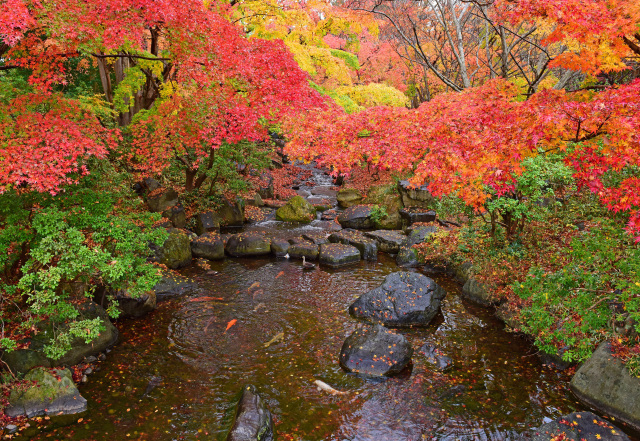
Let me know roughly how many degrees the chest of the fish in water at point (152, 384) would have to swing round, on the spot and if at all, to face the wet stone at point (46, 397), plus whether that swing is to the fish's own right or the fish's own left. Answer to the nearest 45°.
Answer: approximately 135° to the fish's own left

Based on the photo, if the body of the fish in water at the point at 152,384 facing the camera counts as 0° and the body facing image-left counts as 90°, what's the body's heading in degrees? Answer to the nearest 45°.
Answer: approximately 225°

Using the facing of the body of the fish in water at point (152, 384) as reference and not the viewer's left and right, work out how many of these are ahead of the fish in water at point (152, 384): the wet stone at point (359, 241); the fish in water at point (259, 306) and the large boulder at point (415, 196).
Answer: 3

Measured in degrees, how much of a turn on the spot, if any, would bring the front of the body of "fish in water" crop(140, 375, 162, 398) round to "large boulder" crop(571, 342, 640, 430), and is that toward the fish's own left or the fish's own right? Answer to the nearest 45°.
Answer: approximately 90° to the fish's own right

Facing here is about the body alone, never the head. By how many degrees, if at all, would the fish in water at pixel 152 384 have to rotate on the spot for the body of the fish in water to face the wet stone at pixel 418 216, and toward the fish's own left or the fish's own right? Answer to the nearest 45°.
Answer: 0° — it already faces it

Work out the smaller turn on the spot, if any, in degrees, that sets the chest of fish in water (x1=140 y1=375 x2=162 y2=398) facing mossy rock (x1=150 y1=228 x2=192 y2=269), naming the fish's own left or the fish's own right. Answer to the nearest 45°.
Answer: approximately 45° to the fish's own left

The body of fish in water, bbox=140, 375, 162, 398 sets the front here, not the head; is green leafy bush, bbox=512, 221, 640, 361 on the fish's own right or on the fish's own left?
on the fish's own right

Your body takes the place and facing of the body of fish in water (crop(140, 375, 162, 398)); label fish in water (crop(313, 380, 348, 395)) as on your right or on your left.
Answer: on your right

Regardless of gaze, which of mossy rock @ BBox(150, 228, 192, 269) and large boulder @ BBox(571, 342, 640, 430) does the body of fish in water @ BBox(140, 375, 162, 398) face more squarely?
the mossy rock
